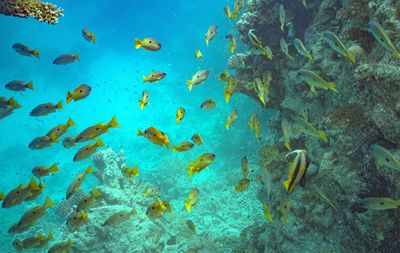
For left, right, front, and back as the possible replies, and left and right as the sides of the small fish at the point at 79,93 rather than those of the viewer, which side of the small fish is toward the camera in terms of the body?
right

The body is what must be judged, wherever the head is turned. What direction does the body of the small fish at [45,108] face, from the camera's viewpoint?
to the viewer's left

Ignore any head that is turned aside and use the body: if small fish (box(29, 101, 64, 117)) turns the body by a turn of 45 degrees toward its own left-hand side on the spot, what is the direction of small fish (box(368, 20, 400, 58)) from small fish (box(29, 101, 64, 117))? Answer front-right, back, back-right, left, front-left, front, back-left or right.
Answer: left

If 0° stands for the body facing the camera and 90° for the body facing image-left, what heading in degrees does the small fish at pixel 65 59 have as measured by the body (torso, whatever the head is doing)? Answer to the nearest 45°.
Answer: approximately 90°

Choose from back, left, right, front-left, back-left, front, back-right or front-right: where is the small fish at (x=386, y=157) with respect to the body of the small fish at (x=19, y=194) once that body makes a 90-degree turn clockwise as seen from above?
back-right

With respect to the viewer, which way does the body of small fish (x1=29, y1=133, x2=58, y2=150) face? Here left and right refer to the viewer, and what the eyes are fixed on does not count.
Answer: facing to the left of the viewer

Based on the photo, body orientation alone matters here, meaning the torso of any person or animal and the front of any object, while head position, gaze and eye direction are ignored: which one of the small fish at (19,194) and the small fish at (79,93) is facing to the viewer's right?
the small fish at (79,93)

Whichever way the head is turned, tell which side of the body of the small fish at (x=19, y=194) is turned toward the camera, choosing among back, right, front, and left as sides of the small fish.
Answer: left

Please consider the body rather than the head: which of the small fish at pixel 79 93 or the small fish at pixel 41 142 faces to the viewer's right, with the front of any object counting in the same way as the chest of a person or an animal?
the small fish at pixel 79 93
